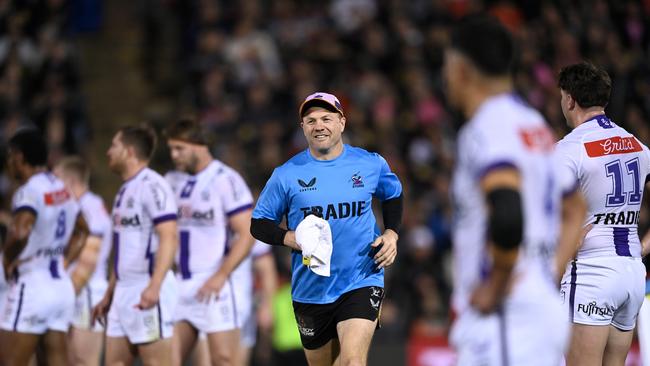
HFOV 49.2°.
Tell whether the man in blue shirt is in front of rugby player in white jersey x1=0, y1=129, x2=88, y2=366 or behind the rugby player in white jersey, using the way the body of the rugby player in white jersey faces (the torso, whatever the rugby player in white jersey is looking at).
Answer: behind

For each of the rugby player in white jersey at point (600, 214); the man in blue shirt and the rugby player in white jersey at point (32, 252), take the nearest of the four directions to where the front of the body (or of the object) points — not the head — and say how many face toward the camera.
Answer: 1

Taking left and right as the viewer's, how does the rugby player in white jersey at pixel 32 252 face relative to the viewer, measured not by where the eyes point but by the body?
facing away from the viewer and to the left of the viewer

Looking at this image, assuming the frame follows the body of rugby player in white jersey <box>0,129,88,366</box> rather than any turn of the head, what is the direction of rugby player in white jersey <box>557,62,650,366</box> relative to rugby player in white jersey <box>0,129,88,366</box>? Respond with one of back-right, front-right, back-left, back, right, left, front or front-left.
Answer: back

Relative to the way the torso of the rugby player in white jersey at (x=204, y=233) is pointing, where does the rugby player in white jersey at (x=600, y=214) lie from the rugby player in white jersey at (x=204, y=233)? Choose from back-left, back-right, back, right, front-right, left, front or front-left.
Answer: left

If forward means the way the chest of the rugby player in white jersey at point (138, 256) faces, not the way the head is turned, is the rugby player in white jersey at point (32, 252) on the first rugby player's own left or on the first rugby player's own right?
on the first rugby player's own right

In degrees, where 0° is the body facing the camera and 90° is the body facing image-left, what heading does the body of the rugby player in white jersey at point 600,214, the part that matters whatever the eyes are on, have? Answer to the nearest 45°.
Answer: approximately 135°

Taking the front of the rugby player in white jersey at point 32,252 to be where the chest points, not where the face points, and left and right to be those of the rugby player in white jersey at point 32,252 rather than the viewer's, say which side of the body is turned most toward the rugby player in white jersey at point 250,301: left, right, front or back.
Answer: right
